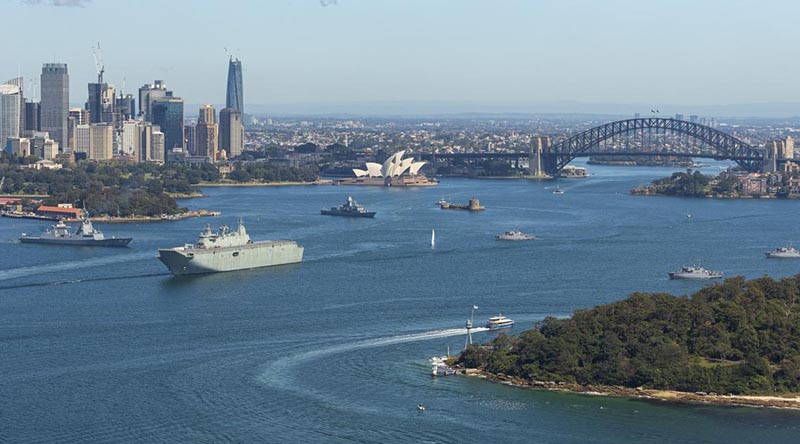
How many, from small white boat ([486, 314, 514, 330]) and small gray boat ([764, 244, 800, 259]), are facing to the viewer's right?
1

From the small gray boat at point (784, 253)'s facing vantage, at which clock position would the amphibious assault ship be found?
The amphibious assault ship is roughly at 11 o'clock from the small gray boat.

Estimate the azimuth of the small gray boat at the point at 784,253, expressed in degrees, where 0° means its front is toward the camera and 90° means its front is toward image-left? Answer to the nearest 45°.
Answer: approximately 90°

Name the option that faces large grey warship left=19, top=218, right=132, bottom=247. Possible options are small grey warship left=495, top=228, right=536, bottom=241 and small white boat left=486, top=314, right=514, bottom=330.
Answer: small grey warship left=495, top=228, right=536, bottom=241

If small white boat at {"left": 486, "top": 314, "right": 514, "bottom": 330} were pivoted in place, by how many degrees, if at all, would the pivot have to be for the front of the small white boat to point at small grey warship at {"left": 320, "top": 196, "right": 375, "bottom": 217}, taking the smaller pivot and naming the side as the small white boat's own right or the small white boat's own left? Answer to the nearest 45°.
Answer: approximately 90° to the small white boat's own left

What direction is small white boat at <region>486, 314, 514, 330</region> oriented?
to the viewer's right

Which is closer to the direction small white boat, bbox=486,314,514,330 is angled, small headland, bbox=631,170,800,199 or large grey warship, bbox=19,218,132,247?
the small headland

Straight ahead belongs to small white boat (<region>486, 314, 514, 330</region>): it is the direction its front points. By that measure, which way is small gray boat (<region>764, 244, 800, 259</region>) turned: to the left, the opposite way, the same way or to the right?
the opposite way

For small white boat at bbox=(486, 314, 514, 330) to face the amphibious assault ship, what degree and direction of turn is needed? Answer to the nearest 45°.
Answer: approximately 135° to its left

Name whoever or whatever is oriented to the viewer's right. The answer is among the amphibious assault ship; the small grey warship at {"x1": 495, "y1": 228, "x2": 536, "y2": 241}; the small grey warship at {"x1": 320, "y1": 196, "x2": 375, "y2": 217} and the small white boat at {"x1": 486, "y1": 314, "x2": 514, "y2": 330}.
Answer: the small white boat
